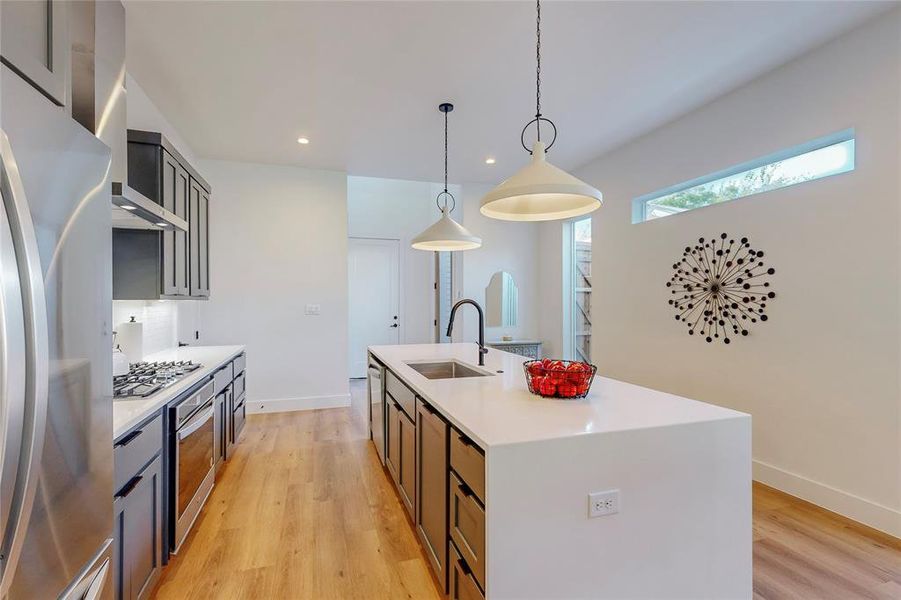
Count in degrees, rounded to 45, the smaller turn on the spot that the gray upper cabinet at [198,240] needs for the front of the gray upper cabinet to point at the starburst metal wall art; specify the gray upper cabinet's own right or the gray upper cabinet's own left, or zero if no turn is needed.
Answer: approximately 45° to the gray upper cabinet's own right

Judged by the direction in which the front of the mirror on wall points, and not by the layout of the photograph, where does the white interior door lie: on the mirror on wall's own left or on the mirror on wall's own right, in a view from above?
on the mirror on wall's own right

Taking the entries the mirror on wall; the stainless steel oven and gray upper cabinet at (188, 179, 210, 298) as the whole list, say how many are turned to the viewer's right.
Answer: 2

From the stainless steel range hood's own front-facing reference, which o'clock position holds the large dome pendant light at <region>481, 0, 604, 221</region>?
The large dome pendant light is roughly at 12 o'clock from the stainless steel range hood.

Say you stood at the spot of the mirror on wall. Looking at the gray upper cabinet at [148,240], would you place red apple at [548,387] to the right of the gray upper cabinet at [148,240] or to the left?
left

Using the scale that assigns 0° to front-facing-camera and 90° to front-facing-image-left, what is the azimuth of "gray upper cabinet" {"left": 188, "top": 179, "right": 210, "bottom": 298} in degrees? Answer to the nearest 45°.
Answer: approximately 270°

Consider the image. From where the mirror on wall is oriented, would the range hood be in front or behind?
in front

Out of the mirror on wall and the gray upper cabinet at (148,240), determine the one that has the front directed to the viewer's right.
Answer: the gray upper cabinet

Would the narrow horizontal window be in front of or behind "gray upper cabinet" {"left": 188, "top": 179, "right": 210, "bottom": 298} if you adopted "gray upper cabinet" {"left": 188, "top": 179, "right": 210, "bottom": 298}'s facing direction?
in front

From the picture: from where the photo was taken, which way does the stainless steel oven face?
to the viewer's right

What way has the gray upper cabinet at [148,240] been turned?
to the viewer's right

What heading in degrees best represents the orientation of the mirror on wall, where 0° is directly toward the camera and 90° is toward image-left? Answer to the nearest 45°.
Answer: approximately 0°

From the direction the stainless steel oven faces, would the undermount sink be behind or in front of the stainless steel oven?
in front
